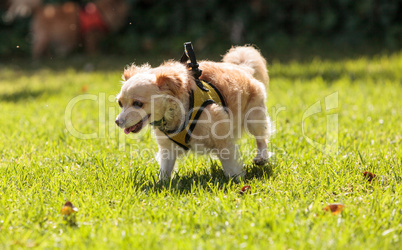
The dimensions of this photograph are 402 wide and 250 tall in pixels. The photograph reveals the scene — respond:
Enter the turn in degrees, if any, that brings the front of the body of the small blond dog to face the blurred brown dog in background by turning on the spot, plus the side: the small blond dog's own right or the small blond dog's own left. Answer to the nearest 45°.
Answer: approximately 135° to the small blond dog's own right

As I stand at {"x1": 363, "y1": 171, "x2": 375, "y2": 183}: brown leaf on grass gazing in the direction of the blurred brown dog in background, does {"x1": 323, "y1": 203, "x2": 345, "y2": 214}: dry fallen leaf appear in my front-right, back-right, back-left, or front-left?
back-left

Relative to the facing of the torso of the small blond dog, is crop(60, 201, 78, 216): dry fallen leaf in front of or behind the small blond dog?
in front

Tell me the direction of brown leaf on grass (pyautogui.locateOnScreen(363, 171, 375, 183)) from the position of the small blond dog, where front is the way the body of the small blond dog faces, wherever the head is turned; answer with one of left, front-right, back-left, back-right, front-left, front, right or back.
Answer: back-left

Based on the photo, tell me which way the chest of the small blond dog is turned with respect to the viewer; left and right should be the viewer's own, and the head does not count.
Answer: facing the viewer and to the left of the viewer
